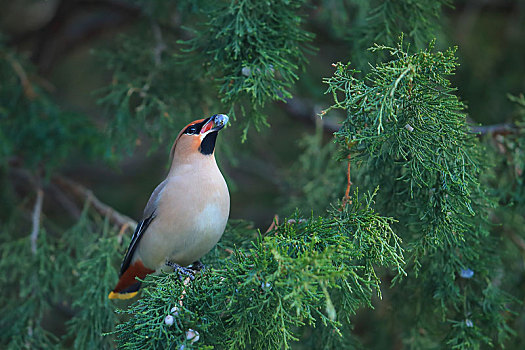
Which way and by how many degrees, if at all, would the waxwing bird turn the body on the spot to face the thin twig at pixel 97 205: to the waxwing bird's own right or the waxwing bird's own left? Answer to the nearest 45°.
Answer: approximately 180°

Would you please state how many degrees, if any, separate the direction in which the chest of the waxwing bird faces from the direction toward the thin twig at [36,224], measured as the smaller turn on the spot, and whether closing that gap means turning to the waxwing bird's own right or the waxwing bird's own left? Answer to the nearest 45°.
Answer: approximately 180°

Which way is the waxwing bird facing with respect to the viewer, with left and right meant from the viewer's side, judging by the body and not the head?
facing the viewer and to the right of the viewer
